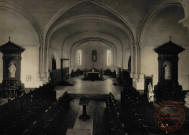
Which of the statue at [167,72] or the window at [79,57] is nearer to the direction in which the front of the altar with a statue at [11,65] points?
the statue

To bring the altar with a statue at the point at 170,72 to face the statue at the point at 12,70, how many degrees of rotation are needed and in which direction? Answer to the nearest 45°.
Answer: approximately 90° to its right

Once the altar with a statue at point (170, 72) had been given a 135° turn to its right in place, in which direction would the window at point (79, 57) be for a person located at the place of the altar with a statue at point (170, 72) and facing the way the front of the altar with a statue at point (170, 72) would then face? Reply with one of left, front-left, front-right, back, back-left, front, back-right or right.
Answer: front
